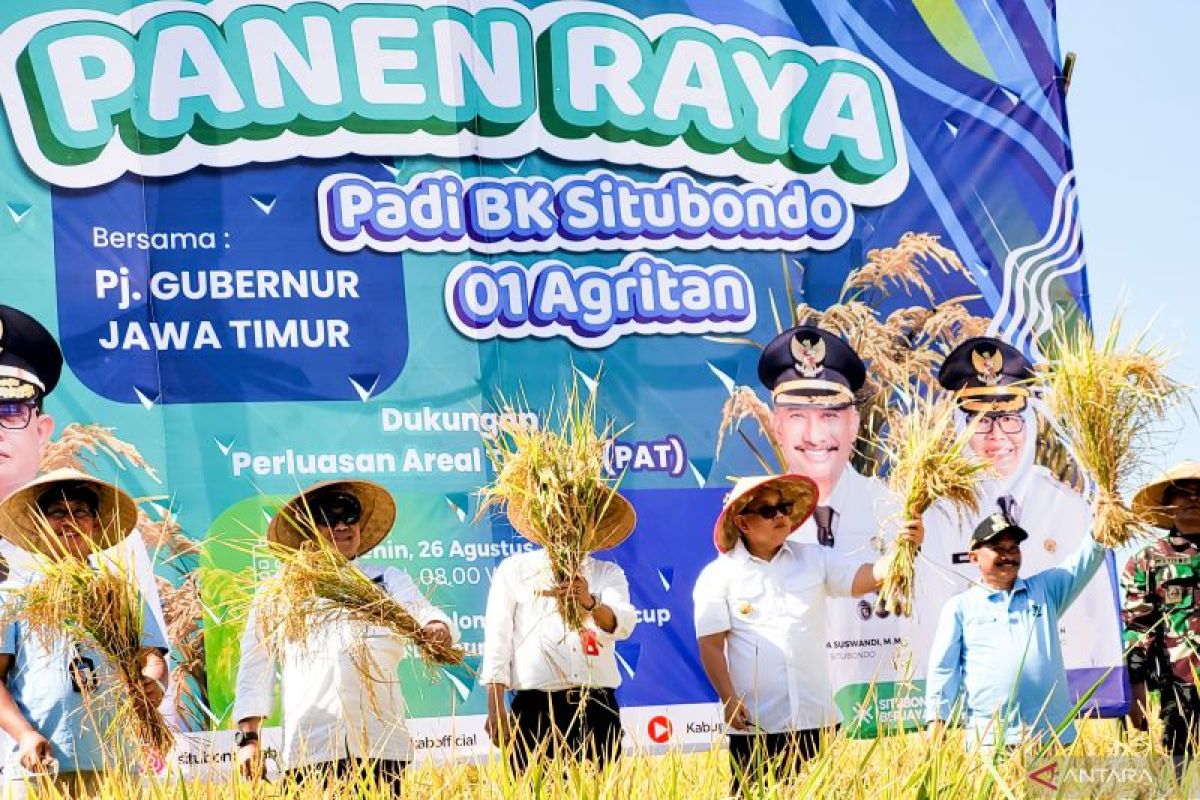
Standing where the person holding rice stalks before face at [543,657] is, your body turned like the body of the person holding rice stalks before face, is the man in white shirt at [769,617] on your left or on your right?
on your left

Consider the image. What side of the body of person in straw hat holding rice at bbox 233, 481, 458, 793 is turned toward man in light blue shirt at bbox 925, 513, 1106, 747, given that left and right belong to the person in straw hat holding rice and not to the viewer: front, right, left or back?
left

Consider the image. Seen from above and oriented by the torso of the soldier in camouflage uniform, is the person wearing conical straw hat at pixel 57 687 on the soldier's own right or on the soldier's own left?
on the soldier's own right

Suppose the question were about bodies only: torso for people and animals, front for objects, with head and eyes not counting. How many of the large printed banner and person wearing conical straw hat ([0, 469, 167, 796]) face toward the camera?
2

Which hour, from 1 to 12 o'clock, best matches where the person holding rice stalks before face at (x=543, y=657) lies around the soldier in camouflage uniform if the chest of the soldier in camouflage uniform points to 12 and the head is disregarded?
The person holding rice stalks before face is roughly at 2 o'clock from the soldier in camouflage uniform.

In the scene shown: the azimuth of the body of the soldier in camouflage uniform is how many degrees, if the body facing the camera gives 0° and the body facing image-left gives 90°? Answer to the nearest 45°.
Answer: approximately 0°

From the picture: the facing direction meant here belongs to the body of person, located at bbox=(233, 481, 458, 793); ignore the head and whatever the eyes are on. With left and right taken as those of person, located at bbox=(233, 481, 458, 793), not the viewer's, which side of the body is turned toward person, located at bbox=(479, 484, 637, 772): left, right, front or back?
left

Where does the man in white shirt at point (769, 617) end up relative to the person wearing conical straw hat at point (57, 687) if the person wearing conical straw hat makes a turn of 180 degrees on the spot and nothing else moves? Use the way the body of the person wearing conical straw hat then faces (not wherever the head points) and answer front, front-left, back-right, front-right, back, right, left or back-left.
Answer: right

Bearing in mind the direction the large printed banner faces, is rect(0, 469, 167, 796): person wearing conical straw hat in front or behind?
in front

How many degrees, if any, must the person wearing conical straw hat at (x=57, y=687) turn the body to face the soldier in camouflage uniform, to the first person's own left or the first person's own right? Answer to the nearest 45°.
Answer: approximately 90° to the first person's own left

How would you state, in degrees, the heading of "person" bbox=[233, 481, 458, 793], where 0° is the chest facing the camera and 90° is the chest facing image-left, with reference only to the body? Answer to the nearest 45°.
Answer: approximately 0°

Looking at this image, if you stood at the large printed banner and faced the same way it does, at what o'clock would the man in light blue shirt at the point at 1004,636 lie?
The man in light blue shirt is roughly at 10 o'clock from the large printed banner.
